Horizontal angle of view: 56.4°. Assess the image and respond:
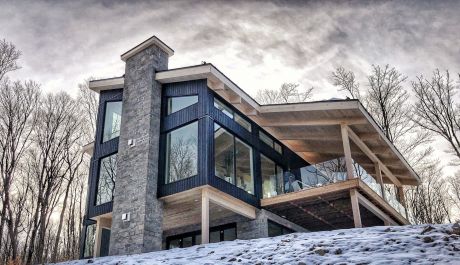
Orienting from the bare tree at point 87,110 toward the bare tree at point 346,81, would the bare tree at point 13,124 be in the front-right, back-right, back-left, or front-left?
back-right
